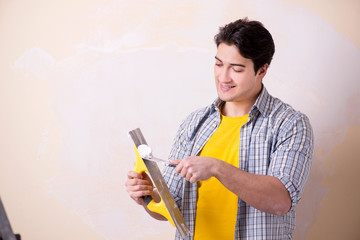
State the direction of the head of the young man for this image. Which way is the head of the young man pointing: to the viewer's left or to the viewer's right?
to the viewer's left

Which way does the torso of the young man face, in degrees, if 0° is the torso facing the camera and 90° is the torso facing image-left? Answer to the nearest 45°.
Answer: approximately 45°
